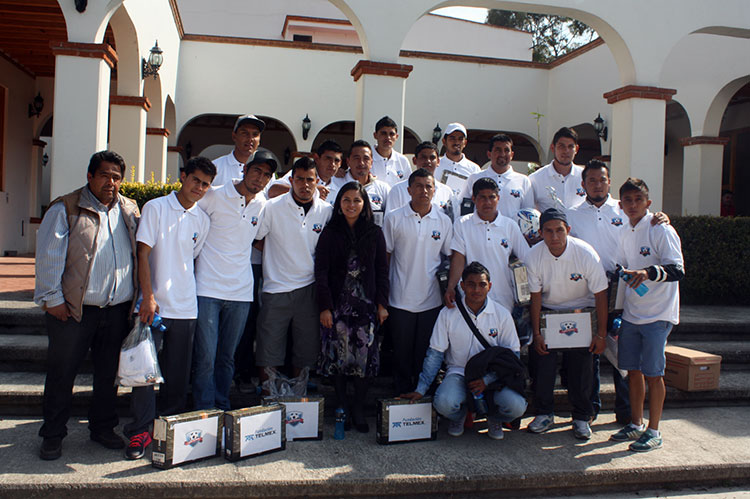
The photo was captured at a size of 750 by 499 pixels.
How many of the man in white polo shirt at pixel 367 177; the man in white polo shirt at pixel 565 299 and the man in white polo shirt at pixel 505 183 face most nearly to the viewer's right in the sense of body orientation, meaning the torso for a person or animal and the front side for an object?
0

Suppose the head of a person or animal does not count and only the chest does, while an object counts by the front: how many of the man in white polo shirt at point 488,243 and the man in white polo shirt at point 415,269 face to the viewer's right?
0

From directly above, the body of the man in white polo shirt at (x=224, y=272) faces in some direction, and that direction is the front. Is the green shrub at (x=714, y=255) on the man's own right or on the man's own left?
on the man's own left

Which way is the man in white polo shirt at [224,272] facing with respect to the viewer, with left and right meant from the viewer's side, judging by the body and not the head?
facing the viewer and to the right of the viewer

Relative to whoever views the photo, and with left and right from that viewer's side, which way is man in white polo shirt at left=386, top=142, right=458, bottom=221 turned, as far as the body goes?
facing the viewer

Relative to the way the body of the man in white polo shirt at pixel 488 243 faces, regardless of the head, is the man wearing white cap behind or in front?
behind

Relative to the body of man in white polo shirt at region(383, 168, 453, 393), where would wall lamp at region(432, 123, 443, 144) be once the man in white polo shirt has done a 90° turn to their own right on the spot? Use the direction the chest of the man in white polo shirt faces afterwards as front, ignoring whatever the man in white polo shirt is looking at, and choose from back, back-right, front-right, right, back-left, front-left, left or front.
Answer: right

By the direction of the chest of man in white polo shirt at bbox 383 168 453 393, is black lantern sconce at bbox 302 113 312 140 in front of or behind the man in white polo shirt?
behind

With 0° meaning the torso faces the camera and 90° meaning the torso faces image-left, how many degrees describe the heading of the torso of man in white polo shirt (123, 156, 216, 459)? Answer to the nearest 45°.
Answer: approximately 315°

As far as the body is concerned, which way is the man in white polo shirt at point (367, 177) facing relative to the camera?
toward the camera

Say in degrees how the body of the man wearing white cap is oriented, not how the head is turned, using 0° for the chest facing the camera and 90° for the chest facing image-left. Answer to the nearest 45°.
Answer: approximately 0°

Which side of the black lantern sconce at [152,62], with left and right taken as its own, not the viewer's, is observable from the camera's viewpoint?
right
